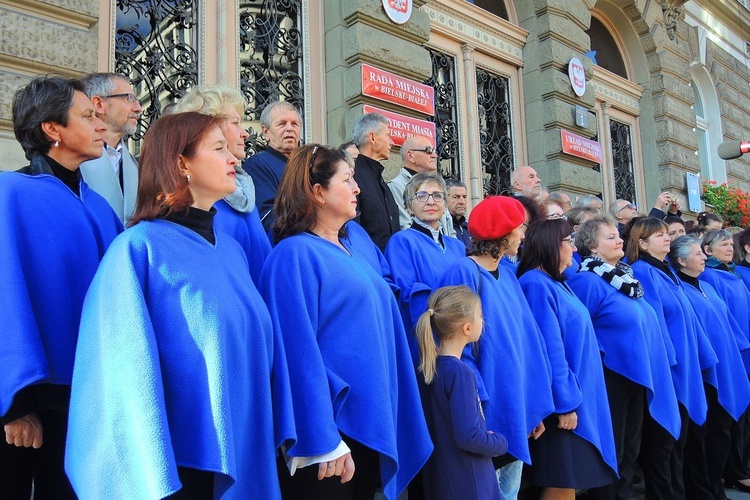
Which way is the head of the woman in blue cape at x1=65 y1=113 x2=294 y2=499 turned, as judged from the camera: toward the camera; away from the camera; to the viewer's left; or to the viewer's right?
to the viewer's right

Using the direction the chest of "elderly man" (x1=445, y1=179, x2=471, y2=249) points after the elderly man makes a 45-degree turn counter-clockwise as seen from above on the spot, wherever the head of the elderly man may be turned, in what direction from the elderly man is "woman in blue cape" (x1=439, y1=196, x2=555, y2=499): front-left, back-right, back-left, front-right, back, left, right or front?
right

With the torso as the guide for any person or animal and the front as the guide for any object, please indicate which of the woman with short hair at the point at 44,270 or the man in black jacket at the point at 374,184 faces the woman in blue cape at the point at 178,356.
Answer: the woman with short hair

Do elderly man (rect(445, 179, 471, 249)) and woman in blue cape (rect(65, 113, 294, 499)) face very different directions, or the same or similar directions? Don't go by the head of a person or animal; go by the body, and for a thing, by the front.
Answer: same or similar directions

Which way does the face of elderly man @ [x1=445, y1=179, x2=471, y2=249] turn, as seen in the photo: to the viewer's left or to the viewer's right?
to the viewer's right

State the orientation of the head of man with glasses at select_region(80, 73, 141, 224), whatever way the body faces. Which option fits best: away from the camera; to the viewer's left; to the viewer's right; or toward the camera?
to the viewer's right

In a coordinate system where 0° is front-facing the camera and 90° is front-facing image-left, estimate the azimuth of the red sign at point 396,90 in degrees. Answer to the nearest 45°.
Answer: approximately 315°

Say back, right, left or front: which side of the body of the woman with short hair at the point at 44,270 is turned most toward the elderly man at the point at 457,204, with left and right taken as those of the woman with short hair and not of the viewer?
left

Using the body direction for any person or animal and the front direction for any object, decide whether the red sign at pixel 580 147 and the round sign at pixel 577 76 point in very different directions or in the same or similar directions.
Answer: same or similar directions

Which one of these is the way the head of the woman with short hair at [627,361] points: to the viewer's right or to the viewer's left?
to the viewer's right

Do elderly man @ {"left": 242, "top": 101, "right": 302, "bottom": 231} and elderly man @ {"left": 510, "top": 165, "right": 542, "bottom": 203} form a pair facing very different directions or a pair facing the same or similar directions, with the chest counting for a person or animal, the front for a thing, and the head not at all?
same or similar directions
